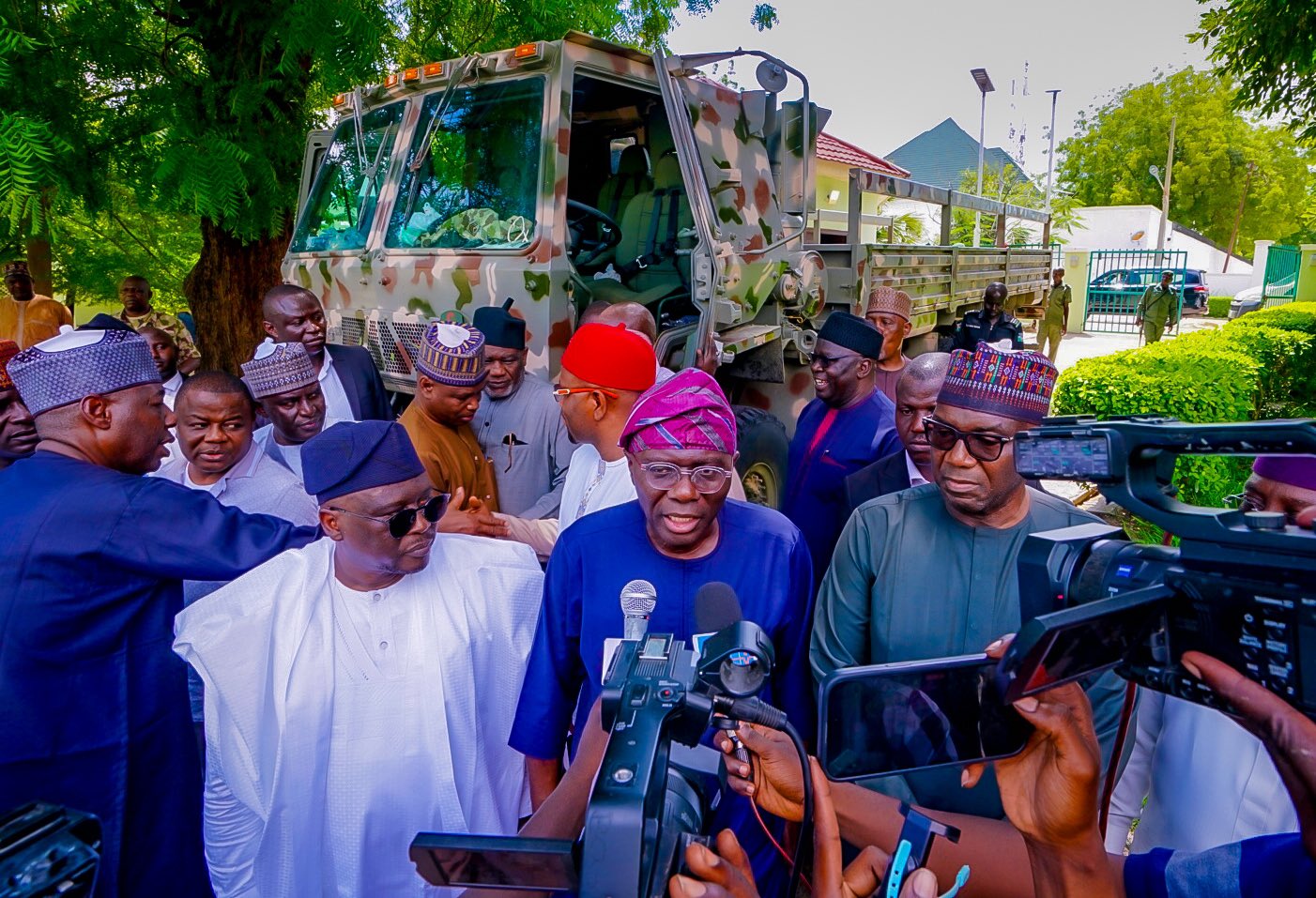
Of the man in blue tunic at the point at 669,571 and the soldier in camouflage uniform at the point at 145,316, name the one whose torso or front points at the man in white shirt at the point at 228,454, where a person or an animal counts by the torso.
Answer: the soldier in camouflage uniform

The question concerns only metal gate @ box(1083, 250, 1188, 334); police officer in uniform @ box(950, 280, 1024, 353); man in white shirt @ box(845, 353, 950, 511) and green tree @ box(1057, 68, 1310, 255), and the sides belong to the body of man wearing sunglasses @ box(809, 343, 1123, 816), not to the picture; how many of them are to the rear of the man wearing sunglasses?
4

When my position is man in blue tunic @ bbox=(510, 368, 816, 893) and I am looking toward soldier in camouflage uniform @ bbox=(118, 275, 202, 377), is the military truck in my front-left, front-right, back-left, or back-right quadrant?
front-right

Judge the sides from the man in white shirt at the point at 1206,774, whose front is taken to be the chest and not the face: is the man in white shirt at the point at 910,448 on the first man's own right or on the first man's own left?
on the first man's own right

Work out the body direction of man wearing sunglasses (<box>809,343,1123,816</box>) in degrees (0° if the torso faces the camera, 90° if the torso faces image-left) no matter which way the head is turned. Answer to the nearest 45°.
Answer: approximately 0°

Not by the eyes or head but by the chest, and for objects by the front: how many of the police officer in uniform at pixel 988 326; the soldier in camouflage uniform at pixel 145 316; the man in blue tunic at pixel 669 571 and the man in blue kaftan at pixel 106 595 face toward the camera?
3

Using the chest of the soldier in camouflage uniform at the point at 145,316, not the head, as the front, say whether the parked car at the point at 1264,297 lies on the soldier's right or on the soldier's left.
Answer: on the soldier's left

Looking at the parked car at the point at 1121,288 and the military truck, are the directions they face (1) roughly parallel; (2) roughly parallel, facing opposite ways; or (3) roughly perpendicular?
roughly perpendicular

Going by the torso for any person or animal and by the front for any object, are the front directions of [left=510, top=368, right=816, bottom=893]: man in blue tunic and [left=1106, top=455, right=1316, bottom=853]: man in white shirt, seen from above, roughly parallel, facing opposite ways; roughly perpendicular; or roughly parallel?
roughly perpendicular

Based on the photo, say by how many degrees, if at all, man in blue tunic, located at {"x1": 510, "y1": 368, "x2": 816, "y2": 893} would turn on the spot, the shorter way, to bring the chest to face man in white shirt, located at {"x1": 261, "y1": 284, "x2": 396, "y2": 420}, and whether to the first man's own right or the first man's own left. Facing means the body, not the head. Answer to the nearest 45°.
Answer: approximately 135° to the first man's own right

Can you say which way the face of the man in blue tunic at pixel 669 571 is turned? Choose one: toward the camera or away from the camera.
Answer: toward the camera

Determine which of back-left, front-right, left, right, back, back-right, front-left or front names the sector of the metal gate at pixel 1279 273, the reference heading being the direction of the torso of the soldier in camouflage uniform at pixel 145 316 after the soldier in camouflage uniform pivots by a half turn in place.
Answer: right

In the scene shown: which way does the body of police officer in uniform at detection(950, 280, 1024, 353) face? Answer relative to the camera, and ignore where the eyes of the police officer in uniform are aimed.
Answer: toward the camera

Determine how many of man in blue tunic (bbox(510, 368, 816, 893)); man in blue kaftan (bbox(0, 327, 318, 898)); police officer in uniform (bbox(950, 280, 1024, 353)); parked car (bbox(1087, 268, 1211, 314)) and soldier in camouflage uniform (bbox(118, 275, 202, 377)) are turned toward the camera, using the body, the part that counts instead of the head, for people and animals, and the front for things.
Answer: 3

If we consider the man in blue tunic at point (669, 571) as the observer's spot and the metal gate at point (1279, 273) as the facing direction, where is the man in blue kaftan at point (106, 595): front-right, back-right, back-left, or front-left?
back-left

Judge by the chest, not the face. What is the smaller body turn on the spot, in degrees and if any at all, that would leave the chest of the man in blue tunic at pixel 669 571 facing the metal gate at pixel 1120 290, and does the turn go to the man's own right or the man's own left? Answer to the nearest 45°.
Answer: approximately 135° to the man's own left
